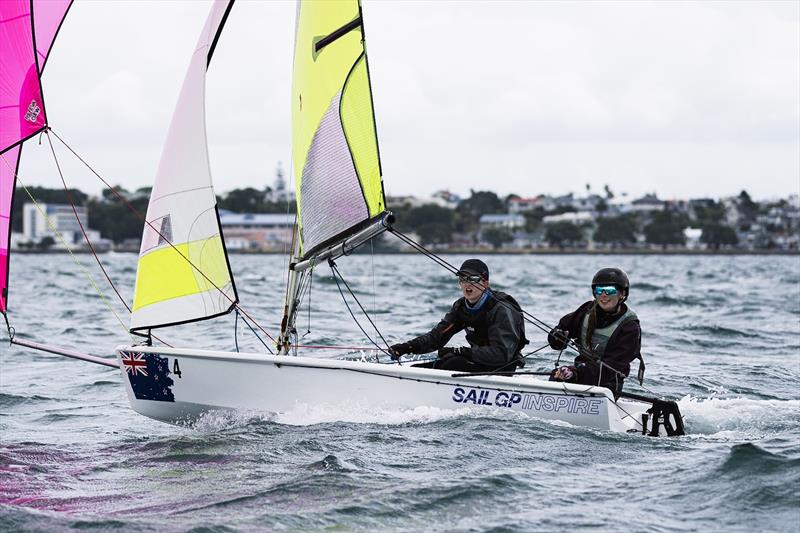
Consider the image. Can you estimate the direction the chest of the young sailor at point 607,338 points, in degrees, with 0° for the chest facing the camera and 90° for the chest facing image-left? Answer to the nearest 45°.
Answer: approximately 45°

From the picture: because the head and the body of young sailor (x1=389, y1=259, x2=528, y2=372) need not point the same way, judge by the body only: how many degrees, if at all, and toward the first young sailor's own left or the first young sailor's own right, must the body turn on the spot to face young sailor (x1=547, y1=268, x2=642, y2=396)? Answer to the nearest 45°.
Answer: approximately 135° to the first young sailor's own left

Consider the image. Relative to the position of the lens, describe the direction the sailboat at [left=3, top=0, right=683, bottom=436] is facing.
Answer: facing to the left of the viewer

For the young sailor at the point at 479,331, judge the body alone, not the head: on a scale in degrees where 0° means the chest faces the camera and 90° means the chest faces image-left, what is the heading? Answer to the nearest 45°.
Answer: approximately 45°
